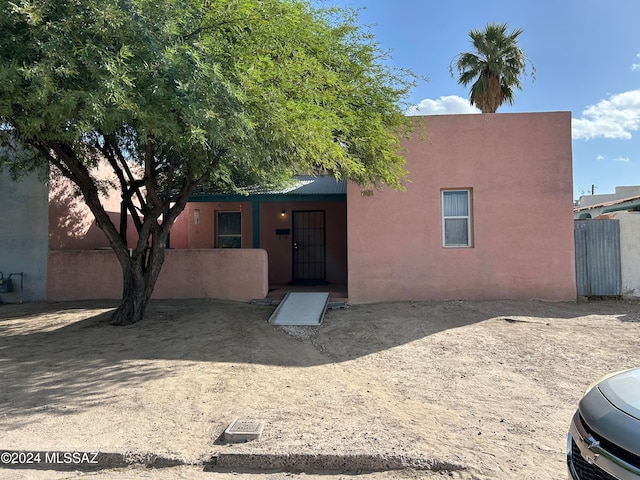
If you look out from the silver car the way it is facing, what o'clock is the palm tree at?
The palm tree is roughly at 4 o'clock from the silver car.

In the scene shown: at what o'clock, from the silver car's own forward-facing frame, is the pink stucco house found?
The pink stucco house is roughly at 4 o'clock from the silver car.

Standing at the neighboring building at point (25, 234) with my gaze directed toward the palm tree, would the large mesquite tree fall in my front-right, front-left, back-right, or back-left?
front-right

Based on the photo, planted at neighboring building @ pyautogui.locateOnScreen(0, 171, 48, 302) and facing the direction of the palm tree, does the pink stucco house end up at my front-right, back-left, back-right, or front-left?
front-right

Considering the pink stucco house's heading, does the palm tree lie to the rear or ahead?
to the rear

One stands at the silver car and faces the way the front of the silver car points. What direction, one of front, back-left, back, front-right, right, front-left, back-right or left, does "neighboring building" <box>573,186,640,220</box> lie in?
back-right

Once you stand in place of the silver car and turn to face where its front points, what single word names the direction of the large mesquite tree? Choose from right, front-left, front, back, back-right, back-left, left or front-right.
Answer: front-right

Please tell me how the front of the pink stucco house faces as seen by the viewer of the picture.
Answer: facing the viewer

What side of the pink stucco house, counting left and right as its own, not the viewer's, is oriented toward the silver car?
front

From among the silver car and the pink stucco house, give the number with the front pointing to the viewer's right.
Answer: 0

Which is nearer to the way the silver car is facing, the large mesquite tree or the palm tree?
the large mesquite tree

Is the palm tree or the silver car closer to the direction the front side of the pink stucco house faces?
the silver car

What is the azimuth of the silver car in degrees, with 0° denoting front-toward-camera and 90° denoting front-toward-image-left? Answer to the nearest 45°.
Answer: approximately 45°

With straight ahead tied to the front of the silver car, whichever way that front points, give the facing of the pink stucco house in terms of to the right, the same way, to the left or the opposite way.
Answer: to the left

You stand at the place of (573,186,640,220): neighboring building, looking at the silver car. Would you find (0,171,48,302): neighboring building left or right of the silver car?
right
